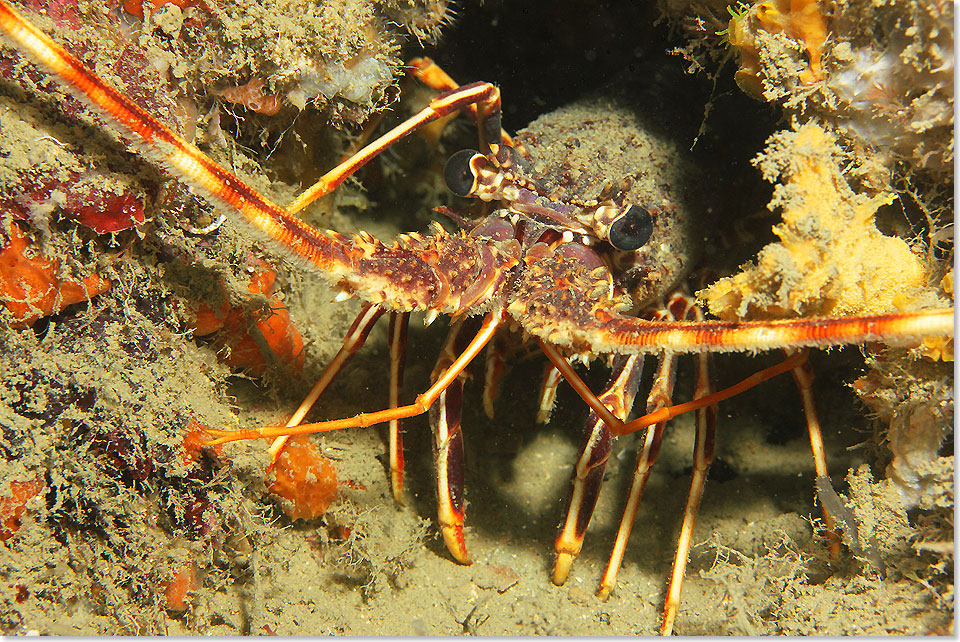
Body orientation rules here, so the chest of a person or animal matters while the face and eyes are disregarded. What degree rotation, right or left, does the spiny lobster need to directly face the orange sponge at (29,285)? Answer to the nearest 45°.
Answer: approximately 90° to its right

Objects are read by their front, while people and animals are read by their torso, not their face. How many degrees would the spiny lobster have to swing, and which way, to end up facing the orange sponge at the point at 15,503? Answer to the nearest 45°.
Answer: approximately 90° to its right

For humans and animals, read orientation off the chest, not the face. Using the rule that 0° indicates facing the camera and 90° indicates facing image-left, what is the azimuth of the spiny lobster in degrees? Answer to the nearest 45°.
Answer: approximately 0°
